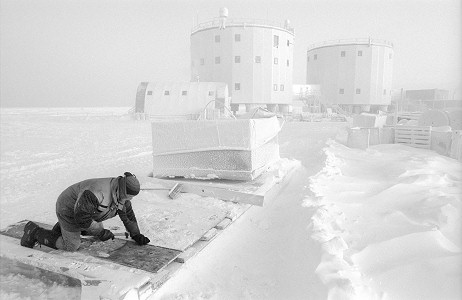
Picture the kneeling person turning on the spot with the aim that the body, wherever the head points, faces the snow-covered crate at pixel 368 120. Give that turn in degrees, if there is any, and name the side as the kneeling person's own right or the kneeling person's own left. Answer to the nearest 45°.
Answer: approximately 45° to the kneeling person's own left

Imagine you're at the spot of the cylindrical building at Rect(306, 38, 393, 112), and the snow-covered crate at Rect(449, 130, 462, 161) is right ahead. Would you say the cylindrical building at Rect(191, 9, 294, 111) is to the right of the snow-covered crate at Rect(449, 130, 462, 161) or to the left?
right

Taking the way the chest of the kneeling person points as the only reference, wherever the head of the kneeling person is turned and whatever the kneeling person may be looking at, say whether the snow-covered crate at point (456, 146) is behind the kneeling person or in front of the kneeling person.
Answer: in front

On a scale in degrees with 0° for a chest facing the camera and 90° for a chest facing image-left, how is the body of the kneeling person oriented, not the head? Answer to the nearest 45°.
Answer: approximately 270°

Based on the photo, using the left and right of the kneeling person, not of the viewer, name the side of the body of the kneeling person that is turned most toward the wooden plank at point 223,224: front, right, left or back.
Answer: front

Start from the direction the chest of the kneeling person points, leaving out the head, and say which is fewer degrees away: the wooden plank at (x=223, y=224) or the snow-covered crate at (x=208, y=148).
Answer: the wooden plank

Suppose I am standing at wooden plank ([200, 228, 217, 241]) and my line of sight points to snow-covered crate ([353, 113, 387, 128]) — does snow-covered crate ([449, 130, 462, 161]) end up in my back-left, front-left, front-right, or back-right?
front-right

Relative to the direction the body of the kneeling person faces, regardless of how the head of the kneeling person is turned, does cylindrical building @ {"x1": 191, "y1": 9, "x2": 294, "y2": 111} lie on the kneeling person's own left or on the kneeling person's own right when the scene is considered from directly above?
on the kneeling person's own left

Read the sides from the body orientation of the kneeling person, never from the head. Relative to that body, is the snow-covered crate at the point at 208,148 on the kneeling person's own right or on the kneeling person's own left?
on the kneeling person's own left

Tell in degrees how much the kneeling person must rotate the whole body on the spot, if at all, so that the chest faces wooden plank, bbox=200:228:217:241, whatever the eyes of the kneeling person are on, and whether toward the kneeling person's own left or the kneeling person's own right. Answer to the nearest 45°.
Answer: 0° — they already face it

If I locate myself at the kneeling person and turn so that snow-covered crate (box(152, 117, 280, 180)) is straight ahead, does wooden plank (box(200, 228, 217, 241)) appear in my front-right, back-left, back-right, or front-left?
front-right

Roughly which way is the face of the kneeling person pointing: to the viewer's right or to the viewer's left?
to the viewer's right

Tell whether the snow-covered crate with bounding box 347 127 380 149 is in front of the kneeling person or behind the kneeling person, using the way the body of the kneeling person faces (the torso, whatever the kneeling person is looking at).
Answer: in front
